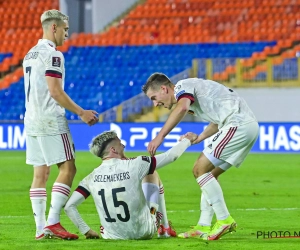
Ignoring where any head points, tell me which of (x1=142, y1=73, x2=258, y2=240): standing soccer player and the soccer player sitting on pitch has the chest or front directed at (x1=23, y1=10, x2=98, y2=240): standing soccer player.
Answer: (x1=142, y1=73, x2=258, y2=240): standing soccer player

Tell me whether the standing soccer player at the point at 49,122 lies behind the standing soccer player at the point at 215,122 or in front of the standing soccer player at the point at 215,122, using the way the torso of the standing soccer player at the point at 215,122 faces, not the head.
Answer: in front

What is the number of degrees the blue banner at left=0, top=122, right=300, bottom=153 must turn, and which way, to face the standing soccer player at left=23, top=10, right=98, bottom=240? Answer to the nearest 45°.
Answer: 0° — it already faces them

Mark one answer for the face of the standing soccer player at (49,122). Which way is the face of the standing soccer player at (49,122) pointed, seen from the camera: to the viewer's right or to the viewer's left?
to the viewer's right

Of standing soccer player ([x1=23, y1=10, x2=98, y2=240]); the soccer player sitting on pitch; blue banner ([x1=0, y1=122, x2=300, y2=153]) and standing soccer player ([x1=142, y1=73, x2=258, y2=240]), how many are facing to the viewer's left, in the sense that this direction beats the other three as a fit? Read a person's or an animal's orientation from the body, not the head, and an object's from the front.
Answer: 1

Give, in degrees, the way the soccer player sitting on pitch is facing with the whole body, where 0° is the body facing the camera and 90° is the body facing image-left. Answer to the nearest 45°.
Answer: approximately 225°

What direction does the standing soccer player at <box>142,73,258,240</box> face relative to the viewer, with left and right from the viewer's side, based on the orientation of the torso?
facing to the left of the viewer

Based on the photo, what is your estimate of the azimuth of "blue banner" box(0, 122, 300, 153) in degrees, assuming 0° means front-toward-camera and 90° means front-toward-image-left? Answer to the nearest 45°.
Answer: approximately 0°

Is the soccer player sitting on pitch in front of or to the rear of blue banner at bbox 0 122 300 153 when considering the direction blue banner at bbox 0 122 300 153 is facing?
in front

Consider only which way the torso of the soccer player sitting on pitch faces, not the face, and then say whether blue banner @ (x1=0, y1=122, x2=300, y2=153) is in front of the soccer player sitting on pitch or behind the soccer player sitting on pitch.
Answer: in front

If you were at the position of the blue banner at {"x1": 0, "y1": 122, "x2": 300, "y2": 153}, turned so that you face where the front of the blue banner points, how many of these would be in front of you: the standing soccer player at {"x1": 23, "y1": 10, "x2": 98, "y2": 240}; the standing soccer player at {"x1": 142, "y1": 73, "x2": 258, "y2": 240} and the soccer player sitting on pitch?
3

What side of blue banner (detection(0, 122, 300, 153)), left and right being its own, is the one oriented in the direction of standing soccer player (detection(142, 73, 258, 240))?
front
